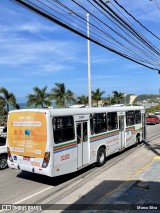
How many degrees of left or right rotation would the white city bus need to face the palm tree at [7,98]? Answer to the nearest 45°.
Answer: approximately 45° to its left

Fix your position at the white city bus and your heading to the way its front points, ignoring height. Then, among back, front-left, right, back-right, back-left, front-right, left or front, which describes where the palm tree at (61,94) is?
front-left

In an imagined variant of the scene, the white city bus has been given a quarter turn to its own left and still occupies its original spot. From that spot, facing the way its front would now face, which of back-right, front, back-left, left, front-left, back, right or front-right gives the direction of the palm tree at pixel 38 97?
front-right

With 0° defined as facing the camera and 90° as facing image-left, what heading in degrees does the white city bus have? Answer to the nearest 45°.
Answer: approximately 225°
